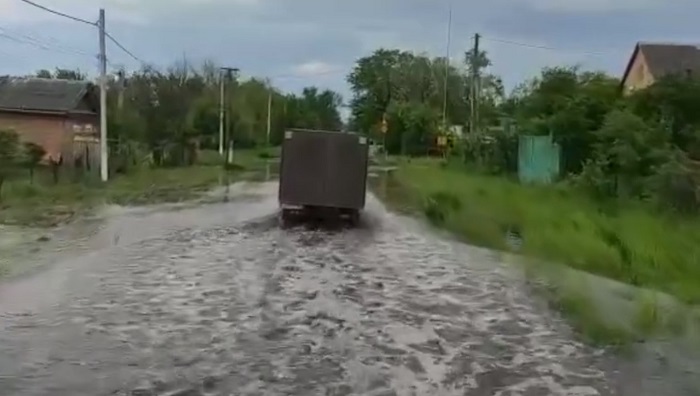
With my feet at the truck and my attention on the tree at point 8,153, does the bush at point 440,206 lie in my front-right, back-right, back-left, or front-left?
back-right

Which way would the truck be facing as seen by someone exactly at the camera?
facing away from the viewer

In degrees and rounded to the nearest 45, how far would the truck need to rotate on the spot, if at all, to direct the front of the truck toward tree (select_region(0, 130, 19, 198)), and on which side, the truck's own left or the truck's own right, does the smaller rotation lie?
approximately 45° to the truck's own left

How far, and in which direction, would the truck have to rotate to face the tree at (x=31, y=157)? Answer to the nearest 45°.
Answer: approximately 45° to its left

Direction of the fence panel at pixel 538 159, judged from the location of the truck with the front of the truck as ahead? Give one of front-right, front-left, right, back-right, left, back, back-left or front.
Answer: front-right

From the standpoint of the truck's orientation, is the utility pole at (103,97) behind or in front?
in front

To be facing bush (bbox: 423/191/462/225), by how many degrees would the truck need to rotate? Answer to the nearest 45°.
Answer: approximately 45° to its right
